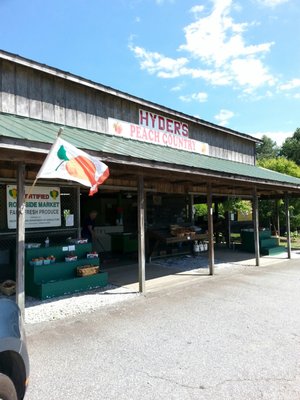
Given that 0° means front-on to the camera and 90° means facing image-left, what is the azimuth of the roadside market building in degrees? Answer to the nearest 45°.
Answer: approximately 315°

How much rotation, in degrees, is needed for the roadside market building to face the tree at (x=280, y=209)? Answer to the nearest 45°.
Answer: approximately 90° to its left

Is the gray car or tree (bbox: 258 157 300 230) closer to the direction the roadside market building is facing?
the gray car

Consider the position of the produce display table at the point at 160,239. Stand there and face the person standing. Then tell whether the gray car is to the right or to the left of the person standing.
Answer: left

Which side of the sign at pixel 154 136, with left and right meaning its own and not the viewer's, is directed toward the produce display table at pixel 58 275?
right

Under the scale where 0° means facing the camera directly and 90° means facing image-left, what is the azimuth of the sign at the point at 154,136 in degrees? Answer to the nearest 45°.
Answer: approximately 315°
